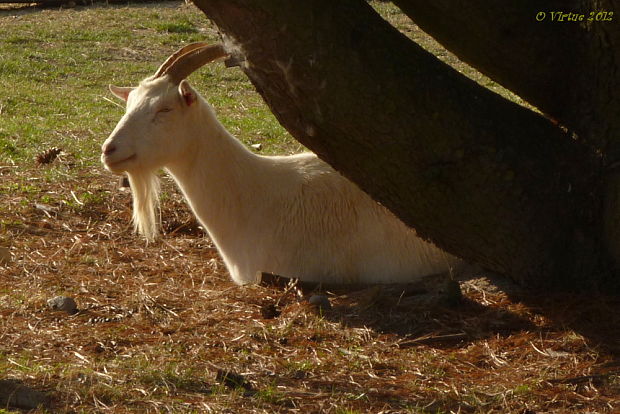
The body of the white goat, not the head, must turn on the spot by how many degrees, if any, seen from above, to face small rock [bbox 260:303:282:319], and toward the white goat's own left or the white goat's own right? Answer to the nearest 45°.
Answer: approximately 90° to the white goat's own left

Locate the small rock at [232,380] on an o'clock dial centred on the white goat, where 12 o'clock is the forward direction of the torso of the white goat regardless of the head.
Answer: The small rock is roughly at 9 o'clock from the white goat.

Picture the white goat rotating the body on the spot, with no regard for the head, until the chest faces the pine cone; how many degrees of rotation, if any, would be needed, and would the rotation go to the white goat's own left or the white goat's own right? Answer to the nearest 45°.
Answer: approximately 45° to the white goat's own right

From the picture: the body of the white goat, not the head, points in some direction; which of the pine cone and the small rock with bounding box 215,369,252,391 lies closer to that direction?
the pine cone

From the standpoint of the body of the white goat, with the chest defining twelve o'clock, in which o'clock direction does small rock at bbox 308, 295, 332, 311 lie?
The small rock is roughly at 8 o'clock from the white goat.

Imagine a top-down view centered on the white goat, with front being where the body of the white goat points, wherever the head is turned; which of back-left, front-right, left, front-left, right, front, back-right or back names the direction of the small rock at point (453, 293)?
back-left

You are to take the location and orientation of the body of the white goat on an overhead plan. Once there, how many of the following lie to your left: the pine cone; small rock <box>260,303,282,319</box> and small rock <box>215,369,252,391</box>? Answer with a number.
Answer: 2

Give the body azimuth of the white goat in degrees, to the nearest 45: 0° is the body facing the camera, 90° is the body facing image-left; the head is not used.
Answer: approximately 90°

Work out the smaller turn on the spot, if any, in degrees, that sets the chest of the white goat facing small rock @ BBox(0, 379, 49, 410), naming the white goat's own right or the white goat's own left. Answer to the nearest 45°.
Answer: approximately 90° to the white goat's own left

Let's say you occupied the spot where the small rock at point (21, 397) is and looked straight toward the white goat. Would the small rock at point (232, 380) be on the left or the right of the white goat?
right
